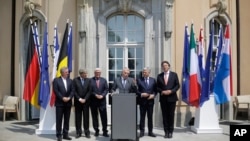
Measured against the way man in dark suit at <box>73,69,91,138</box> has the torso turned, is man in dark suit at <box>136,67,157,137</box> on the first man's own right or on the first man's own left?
on the first man's own left

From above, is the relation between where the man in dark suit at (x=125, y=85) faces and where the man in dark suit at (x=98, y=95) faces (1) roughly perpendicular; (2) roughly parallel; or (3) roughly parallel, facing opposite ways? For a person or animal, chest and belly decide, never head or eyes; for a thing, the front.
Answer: roughly parallel

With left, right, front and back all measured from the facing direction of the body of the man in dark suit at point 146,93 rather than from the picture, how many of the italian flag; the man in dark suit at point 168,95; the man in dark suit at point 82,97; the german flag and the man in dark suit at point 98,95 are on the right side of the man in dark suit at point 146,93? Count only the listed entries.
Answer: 3

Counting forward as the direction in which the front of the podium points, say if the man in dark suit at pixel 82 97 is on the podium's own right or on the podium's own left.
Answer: on the podium's own right

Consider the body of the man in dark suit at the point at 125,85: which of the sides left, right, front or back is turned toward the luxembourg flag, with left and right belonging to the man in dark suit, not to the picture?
left

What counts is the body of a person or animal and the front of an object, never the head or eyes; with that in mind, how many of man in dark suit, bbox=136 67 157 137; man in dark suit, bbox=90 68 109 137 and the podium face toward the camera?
3

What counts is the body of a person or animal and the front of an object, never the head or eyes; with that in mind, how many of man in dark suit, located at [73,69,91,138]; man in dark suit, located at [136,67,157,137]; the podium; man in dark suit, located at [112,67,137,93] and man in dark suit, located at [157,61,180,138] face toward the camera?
5

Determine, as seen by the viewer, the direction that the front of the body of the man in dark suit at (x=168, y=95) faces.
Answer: toward the camera

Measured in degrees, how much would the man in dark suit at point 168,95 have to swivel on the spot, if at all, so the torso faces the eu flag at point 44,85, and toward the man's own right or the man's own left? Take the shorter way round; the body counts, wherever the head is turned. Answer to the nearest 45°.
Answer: approximately 90° to the man's own right

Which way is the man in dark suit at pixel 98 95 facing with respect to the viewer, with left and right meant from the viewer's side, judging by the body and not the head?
facing the viewer

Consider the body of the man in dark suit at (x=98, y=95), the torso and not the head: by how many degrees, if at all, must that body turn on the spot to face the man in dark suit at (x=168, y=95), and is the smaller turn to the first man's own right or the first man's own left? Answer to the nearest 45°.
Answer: approximately 90° to the first man's own left

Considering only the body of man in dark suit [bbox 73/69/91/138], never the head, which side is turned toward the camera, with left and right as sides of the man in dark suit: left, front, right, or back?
front

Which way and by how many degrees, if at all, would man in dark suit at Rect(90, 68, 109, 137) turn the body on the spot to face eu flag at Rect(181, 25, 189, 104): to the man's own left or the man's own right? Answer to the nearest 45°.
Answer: approximately 90° to the man's own left

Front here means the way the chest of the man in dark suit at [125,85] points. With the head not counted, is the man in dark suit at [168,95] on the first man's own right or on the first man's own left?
on the first man's own left

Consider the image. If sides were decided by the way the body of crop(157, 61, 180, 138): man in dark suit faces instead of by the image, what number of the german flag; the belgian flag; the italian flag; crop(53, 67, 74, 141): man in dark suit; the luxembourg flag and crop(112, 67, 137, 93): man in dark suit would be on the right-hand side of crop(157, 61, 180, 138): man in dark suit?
4

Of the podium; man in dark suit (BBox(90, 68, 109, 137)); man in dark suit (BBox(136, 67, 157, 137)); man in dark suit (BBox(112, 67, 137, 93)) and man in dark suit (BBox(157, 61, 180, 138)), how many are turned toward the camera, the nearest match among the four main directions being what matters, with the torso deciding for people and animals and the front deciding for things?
5

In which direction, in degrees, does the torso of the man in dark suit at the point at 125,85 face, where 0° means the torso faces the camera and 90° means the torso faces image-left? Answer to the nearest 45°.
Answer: approximately 0°

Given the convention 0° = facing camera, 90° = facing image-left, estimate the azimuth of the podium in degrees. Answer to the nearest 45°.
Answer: approximately 0°
